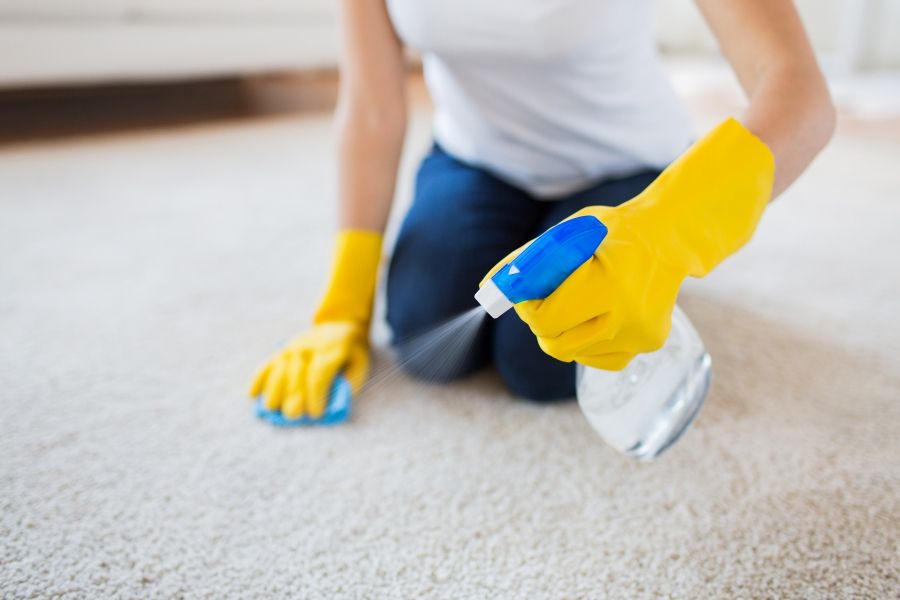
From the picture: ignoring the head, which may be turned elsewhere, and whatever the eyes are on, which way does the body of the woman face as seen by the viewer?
toward the camera
